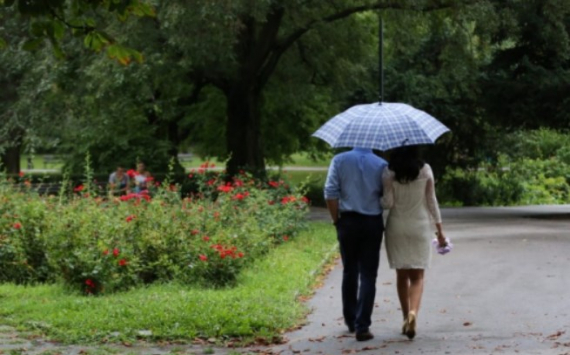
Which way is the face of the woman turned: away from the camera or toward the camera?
away from the camera

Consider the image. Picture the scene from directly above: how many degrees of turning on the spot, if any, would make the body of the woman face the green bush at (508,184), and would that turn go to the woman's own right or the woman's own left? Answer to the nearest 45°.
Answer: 0° — they already face it

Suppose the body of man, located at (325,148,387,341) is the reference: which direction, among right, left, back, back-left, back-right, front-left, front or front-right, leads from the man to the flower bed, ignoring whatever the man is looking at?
front-left

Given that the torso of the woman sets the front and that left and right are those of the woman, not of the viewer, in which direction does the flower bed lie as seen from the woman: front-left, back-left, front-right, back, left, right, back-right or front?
front-left

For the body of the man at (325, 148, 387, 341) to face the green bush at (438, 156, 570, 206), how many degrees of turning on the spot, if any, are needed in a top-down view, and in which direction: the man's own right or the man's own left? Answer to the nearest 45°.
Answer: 0° — they already face it

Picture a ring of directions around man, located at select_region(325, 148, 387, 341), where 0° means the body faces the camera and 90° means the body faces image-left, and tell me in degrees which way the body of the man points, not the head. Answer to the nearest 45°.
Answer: approximately 180°

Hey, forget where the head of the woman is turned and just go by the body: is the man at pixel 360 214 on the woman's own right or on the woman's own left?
on the woman's own left

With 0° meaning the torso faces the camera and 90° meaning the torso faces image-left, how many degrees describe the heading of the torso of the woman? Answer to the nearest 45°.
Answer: approximately 180°
